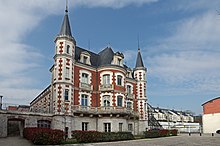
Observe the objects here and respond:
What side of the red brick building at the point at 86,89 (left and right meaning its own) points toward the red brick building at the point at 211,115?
left

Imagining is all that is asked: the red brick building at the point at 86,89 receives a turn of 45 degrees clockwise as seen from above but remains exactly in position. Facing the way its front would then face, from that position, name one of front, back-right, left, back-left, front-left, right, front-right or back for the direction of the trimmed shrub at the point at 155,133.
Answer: left

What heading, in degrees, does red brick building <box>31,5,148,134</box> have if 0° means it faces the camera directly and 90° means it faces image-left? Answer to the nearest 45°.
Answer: approximately 315°

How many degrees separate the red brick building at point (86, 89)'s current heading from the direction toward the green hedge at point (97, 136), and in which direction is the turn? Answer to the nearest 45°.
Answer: approximately 45° to its right

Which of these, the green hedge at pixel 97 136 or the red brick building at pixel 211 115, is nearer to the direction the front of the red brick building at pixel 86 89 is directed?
the green hedge

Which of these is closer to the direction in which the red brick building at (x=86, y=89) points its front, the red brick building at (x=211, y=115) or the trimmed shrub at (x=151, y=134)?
the trimmed shrub
